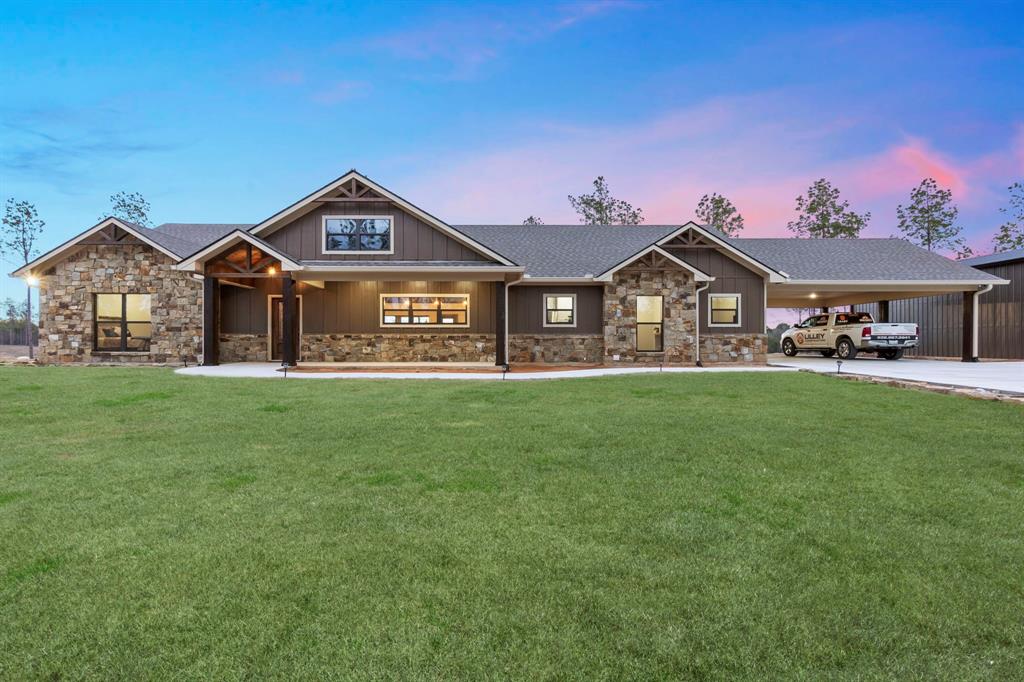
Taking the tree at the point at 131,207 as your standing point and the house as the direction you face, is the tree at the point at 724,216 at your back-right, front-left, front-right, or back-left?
front-left

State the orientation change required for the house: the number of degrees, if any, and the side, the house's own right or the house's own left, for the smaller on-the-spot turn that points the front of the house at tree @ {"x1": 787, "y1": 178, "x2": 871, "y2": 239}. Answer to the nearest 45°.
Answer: approximately 135° to the house's own left

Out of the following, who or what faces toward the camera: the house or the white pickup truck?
the house

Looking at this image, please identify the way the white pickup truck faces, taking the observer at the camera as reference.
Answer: facing away from the viewer and to the left of the viewer

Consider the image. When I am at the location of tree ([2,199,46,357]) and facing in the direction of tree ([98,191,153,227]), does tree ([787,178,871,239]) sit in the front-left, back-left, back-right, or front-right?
front-right

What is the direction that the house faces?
toward the camera

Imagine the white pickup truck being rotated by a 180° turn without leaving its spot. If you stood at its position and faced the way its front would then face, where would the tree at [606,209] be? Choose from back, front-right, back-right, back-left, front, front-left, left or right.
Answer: back

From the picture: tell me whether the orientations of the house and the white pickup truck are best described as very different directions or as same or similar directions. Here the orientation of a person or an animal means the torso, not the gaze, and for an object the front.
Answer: very different directions

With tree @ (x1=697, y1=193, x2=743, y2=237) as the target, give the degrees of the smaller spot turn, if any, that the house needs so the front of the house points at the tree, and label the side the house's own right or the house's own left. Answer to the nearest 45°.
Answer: approximately 135° to the house's own left

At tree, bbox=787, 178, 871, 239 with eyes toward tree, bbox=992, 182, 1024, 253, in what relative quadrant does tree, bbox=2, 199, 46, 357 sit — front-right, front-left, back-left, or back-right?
back-right

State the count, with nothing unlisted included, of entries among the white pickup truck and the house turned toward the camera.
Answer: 1

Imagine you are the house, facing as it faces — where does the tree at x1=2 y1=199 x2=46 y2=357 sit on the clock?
The tree is roughly at 4 o'clock from the house.

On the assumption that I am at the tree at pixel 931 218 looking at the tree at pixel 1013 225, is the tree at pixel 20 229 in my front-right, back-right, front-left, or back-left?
back-right

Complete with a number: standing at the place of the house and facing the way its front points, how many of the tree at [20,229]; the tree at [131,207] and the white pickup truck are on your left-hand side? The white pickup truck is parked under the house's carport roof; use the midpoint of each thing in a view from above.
1

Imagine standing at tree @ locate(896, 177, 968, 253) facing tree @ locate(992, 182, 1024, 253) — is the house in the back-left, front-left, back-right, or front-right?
back-right
